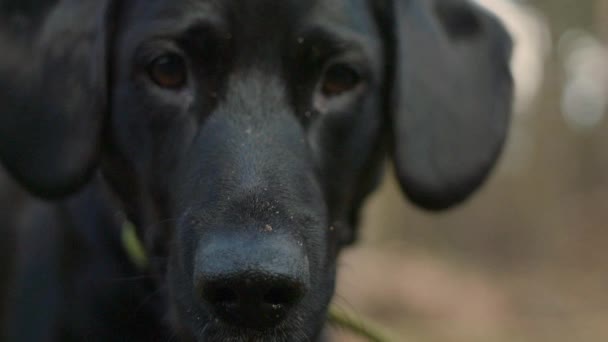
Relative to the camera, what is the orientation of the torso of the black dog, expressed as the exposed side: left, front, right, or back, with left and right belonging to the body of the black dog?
front
